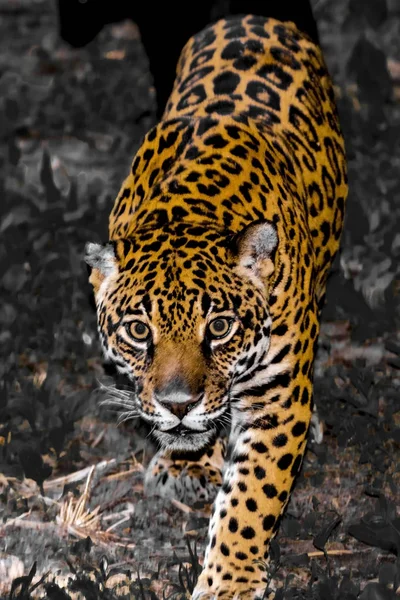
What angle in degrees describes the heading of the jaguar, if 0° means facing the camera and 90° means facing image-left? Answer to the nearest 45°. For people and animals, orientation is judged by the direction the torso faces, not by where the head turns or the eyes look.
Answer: approximately 0°
